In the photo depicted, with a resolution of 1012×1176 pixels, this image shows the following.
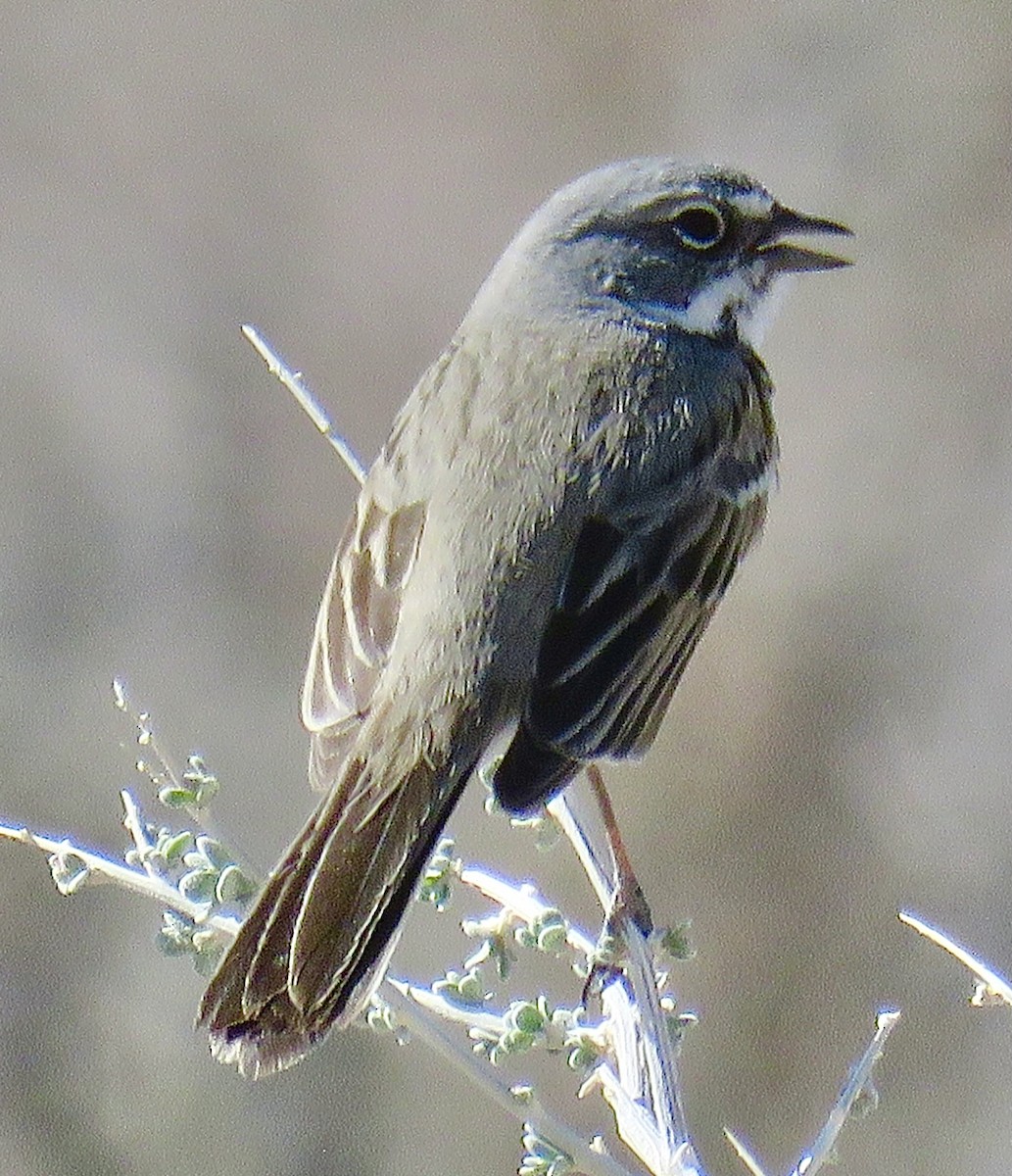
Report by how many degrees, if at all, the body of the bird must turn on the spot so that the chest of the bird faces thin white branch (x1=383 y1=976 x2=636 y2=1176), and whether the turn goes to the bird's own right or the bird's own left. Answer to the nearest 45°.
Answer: approximately 135° to the bird's own right

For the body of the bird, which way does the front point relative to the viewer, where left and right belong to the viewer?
facing away from the viewer and to the right of the viewer

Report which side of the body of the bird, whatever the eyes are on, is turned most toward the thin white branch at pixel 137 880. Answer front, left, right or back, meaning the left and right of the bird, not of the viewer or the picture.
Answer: left
